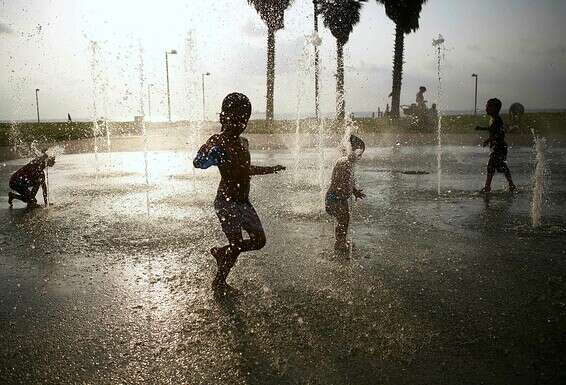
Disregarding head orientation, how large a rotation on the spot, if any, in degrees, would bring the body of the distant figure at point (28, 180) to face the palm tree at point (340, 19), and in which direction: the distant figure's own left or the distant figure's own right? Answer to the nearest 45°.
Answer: approximately 45° to the distant figure's own left

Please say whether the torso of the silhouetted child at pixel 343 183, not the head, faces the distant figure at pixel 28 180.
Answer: no

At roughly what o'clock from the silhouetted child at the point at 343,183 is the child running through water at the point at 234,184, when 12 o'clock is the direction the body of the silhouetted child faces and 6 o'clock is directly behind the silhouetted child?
The child running through water is roughly at 4 o'clock from the silhouetted child.

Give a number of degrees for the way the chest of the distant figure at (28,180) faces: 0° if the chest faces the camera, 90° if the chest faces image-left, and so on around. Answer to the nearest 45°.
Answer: approximately 270°

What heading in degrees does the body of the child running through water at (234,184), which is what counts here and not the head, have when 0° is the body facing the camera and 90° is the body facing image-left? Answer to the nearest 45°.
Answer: approximately 315°

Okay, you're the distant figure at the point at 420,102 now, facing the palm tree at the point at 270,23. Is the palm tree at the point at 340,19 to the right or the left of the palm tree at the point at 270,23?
right

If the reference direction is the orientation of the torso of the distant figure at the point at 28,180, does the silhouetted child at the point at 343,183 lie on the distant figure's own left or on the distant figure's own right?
on the distant figure's own right

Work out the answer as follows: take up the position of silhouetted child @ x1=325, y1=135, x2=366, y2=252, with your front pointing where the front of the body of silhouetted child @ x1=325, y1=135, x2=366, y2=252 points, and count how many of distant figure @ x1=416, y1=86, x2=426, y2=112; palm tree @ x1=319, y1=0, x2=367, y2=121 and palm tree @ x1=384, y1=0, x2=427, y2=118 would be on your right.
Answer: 0

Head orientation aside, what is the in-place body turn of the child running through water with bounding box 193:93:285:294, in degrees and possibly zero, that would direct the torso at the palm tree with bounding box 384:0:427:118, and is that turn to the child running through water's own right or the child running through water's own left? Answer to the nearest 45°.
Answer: approximately 135° to the child running through water's own left

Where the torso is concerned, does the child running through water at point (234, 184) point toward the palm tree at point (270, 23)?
no

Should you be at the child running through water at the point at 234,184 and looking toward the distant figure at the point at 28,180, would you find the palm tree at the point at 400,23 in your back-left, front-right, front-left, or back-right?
front-right

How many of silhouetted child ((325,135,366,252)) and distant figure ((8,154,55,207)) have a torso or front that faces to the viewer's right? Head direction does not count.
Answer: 2

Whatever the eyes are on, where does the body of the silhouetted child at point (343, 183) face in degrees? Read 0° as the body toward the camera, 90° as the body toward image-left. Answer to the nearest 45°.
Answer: approximately 270°
